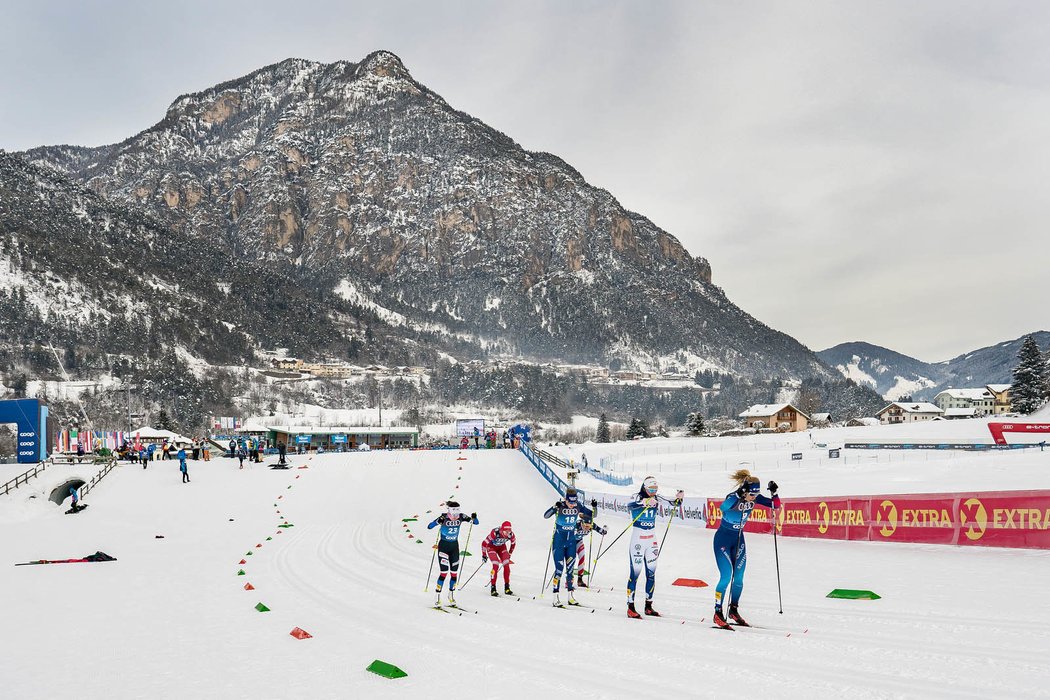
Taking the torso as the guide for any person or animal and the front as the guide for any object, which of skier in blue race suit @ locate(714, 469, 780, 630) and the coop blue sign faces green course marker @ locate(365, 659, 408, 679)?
the coop blue sign

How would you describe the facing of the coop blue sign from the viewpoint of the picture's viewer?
facing the viewer

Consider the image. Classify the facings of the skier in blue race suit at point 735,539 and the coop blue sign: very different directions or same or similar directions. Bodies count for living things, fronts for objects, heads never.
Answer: same or similar directions

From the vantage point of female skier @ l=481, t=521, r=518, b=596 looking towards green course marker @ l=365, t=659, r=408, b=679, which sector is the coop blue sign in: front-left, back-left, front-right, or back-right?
back-right

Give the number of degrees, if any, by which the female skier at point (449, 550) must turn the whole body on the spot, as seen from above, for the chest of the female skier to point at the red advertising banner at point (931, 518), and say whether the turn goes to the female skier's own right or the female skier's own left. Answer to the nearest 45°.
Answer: approximately 90° to the female skier's own left

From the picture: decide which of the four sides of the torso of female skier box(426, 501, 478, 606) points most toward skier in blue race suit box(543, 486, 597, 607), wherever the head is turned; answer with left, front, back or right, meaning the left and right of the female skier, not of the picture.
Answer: left

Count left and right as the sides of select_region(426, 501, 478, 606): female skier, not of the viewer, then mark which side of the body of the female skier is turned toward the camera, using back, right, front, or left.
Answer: front

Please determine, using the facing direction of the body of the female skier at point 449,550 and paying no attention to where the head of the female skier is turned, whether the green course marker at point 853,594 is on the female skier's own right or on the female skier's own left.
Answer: on the female skier's own left

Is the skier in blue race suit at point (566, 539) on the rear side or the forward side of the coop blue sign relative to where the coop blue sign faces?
on the forward side

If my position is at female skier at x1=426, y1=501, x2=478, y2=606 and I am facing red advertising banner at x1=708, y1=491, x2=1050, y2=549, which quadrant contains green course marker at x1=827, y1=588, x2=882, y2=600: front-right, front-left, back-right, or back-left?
front-right

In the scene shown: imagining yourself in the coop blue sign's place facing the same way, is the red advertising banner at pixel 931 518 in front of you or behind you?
in front

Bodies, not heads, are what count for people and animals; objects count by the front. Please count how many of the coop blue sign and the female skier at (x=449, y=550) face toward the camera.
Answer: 2

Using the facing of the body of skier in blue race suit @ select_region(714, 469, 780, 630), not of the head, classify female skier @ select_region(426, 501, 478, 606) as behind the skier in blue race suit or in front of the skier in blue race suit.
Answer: behind

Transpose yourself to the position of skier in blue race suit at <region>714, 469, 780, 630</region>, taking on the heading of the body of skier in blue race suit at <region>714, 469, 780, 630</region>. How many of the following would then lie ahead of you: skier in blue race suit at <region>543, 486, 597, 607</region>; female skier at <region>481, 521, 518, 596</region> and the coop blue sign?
0
